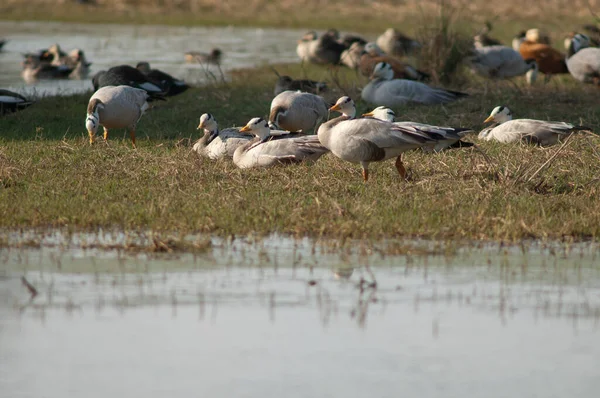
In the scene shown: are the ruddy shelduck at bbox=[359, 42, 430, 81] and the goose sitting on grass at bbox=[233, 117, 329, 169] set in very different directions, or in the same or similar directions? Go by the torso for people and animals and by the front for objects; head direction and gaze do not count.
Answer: same or similar directions

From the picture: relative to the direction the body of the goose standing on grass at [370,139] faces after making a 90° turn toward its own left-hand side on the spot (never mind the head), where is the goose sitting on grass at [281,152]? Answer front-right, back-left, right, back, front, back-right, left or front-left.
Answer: back-right

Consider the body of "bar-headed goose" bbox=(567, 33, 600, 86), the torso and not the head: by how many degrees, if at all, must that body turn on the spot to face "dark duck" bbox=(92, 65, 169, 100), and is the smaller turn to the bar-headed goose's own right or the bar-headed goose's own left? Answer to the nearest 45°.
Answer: approximately 45° to the bar-headed goose's own left

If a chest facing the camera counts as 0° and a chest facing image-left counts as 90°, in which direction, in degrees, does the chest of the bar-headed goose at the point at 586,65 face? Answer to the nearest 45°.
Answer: approximately 90°

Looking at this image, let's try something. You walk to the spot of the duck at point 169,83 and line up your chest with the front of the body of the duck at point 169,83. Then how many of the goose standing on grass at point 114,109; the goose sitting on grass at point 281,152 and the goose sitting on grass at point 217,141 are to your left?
3

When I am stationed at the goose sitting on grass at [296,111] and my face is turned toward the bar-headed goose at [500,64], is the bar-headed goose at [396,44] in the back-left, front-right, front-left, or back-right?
front-left

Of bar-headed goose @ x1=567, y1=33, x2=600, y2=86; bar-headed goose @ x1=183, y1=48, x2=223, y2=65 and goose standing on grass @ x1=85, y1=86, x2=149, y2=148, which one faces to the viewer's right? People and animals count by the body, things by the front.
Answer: bar-headed goose @ x1=183, y1=48, x2=223, y2=65

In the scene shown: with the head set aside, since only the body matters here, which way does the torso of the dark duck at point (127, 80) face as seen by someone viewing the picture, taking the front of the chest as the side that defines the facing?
to the viewer's left

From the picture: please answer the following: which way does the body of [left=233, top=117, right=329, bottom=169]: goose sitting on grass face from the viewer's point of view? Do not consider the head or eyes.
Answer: to the viewer's left

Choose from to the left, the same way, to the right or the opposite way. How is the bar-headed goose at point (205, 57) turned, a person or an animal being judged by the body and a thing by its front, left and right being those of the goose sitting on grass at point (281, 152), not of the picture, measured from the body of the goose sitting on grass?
the opposite way

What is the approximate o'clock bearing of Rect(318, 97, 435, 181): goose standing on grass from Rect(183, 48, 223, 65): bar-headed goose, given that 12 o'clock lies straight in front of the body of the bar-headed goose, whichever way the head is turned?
The goose standing on grass is roughly at 3 o'clock from the bar-headed goose.

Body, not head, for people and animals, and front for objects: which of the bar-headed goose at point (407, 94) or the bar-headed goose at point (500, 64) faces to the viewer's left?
the bar-headed goose at point (407, 94)

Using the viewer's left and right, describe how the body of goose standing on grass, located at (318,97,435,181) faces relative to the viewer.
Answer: facing to the left of the viewer

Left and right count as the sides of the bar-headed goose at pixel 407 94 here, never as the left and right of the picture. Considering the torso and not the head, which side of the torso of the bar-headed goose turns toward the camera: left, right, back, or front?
left

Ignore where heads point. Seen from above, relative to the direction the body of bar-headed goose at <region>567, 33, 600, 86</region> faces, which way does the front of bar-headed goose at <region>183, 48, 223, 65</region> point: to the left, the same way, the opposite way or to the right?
the opposite way

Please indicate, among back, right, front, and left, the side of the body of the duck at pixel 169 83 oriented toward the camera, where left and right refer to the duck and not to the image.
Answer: left
